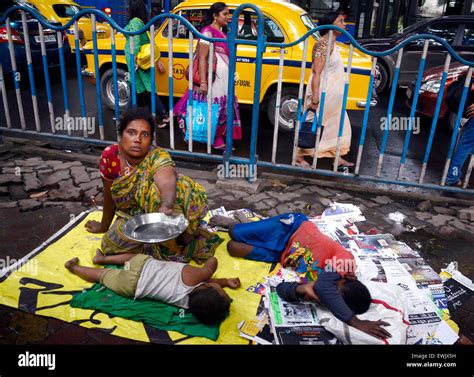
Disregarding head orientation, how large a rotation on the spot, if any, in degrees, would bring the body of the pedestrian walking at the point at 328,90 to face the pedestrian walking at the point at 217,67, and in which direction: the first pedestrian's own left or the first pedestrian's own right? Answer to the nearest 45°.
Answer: approximately 180°

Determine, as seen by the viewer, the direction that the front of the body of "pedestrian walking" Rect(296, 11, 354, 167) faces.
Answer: to the viewer's right

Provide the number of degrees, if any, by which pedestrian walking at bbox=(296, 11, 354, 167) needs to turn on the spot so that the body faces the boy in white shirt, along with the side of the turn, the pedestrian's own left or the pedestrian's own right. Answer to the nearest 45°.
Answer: approximately 90° to the pedestrian's own right

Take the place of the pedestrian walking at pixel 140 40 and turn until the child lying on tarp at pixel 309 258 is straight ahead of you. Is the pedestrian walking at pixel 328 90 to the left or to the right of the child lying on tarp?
left

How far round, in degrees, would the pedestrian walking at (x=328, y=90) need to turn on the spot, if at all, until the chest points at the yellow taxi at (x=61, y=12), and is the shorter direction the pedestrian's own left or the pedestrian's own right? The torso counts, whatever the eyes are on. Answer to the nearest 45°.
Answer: approximately 135° to the pedestrian's own left

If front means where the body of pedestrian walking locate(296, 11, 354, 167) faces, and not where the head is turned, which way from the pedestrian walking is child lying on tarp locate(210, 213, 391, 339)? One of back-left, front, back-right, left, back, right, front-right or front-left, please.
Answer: right
